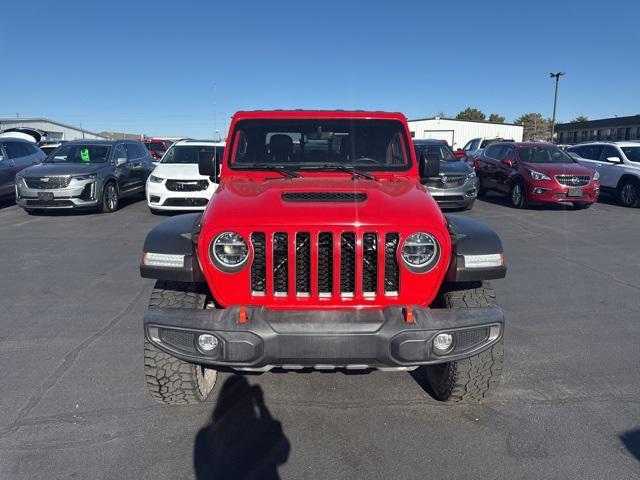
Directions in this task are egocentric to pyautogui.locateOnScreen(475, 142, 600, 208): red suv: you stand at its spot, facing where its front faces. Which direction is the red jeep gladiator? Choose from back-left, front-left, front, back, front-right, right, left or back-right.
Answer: front-right

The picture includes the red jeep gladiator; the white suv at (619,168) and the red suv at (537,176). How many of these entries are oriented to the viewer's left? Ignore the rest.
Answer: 0

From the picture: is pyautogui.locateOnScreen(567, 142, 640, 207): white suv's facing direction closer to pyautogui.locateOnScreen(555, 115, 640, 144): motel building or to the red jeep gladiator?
the red jeep gladiator

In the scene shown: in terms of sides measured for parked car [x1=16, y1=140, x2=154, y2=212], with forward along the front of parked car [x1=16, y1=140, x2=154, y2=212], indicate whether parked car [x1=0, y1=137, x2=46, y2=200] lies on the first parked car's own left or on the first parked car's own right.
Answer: on the first parked car's own right

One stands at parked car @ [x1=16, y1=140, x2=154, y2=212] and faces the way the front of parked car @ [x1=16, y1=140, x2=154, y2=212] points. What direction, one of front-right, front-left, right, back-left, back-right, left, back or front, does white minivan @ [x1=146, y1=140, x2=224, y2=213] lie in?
left

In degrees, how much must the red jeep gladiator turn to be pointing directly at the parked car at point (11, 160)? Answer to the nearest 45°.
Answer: approximately 135° to its right

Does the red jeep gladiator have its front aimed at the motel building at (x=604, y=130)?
no

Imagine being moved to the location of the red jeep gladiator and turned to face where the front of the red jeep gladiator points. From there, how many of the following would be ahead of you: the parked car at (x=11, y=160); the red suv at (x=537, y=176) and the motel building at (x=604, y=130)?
0

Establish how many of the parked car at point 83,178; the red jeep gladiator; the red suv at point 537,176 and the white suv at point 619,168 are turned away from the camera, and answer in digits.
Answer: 0

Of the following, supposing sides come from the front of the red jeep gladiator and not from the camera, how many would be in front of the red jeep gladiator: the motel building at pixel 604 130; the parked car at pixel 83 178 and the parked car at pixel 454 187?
0

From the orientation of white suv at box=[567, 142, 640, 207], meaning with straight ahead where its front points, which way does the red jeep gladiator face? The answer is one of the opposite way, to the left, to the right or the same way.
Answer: the same way

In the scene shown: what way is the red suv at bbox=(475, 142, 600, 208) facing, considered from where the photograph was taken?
facing the viewer and to the right of the viewer

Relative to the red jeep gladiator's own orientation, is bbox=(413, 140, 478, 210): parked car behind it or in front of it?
behind

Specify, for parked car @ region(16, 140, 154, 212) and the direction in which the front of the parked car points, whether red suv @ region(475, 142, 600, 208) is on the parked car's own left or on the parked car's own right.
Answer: on the parked car's own left

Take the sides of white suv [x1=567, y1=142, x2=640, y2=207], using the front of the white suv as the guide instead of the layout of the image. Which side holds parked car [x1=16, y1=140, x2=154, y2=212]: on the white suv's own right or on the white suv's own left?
on the white suv's own right

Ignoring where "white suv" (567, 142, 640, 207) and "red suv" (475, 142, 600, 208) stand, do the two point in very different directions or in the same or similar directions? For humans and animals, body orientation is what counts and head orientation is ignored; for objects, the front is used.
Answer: same or similar directions

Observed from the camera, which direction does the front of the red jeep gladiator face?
facing the viewer

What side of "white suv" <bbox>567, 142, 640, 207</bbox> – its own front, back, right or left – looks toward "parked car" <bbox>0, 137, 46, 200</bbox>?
right
